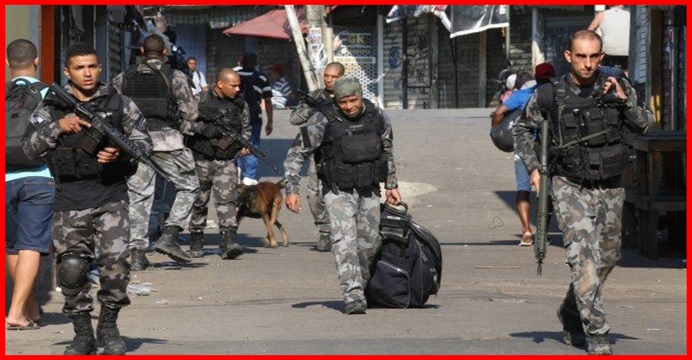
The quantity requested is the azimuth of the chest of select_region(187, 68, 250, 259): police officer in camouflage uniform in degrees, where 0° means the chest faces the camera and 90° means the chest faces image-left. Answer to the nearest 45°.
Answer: approximately 315°

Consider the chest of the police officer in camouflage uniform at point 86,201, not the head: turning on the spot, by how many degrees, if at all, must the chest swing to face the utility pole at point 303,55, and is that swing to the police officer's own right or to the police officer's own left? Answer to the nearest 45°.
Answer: approximately 180°

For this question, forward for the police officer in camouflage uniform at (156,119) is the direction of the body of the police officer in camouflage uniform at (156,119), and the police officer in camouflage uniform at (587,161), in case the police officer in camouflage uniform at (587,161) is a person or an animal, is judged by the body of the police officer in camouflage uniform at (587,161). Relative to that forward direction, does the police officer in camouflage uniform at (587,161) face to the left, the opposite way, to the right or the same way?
the opposite way

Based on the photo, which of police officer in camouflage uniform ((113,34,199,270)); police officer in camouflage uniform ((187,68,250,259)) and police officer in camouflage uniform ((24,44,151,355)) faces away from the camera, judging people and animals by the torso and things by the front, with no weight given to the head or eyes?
police officer in camouflage uniform ((113,34,199,270))

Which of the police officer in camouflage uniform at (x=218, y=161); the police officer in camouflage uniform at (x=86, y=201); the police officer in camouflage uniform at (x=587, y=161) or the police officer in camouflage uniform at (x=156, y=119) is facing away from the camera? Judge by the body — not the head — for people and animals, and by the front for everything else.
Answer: the police officer in camouflage uniform at (x=156, y=119)

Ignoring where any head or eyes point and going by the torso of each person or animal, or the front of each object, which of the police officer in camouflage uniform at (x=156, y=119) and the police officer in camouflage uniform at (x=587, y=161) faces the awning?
the police officer in camouflage uniform at (x=156, y=119)

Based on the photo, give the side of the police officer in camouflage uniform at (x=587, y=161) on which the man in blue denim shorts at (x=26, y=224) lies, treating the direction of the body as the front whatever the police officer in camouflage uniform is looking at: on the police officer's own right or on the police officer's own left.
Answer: on the police officer's own right

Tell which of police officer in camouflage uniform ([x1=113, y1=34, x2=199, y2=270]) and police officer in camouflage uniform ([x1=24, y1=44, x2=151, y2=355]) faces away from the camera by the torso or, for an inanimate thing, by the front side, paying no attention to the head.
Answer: police officer in camouflage uniform ([x1=113, y1=34, x2=199, y2=270])

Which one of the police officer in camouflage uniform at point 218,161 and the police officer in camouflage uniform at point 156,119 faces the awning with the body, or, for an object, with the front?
the police officer in camouflage uniform at point 156,119

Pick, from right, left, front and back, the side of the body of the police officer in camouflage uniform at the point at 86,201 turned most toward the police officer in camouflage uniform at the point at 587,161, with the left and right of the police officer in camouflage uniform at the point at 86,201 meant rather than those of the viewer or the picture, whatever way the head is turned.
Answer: left

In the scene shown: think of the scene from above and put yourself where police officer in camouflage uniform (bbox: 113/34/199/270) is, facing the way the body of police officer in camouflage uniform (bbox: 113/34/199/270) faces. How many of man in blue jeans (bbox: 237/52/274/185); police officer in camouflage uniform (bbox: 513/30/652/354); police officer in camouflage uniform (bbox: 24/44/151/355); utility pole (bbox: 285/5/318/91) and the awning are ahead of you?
3

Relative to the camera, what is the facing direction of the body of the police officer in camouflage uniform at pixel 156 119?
away from the camera
